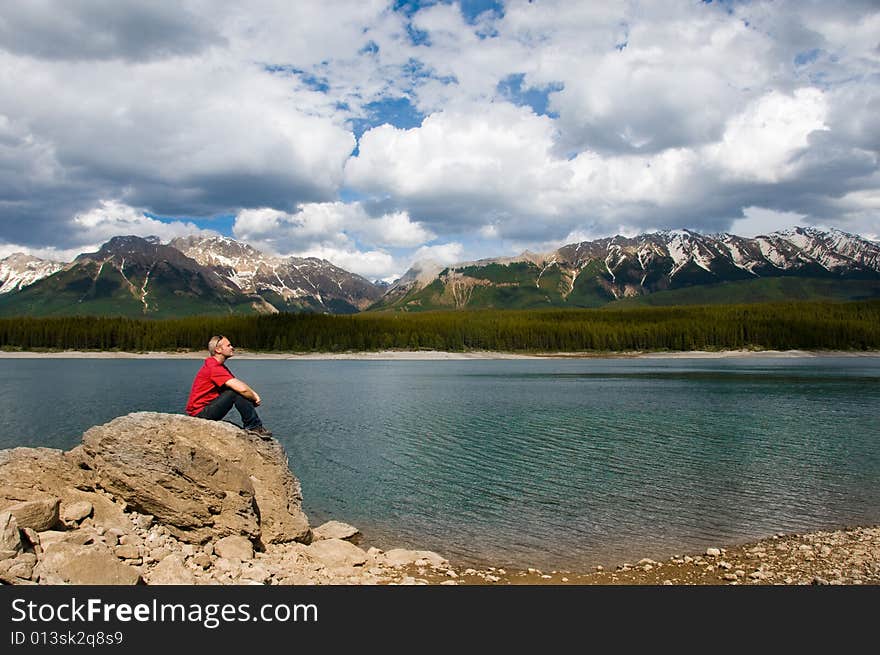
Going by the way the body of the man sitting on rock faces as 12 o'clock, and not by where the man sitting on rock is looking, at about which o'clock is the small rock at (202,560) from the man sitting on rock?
The small rock is roughly at 3 o'clock from the man sitting on rock.

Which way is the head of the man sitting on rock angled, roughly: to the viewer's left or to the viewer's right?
to the viewer's right

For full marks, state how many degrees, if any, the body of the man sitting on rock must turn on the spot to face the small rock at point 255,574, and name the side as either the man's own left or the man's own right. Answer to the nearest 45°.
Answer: approximately 90° to the man's own right

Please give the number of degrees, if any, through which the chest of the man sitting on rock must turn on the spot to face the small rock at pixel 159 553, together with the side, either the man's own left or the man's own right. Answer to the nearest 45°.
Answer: approximately 90° to the man's own right

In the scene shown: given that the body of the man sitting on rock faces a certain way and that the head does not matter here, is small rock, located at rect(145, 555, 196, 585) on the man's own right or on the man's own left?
on the man's own right

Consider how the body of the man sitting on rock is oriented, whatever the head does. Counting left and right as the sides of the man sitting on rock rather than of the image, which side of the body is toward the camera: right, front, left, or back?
right

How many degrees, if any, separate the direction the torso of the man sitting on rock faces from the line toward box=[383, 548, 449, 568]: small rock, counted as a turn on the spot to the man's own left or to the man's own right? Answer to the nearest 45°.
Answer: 0° — they already face it

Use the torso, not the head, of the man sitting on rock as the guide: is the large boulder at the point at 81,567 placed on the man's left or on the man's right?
on the man's right

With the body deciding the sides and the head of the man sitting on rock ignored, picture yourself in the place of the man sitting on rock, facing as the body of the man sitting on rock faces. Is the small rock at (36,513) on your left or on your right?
on your right
